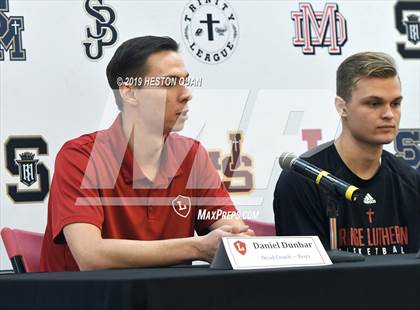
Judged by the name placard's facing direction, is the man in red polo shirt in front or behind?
behind

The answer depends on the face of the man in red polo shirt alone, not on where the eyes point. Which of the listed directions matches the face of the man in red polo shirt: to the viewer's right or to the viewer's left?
to the viewer's right

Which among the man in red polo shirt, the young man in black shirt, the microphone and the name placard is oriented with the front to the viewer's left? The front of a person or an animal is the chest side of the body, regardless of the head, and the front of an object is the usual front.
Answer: the microphone

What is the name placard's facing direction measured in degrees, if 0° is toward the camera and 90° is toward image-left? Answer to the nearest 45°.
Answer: approximately 315°

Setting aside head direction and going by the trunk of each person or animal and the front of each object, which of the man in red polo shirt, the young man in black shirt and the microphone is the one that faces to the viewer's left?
the microphone

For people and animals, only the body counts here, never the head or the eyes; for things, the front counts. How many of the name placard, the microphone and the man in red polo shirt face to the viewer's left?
1

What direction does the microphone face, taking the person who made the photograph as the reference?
facing to the left of the viewer

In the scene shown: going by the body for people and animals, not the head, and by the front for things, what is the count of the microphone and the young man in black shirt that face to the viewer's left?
1

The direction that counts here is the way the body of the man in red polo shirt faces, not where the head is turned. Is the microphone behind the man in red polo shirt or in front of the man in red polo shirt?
in front

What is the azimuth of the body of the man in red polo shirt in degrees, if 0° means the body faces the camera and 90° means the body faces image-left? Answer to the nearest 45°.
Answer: approximately 315°

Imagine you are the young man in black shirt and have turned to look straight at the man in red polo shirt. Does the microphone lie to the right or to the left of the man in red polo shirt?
left
